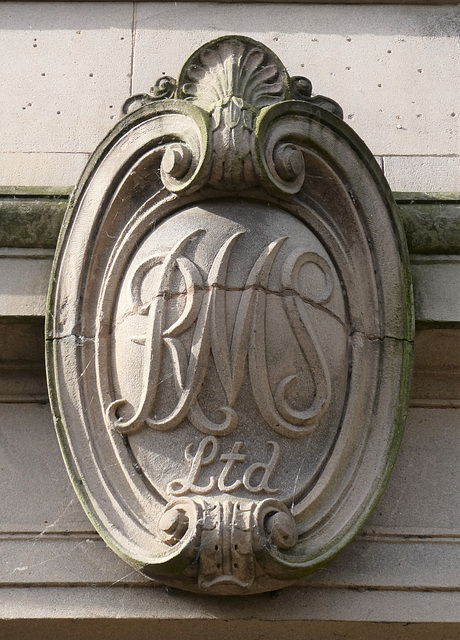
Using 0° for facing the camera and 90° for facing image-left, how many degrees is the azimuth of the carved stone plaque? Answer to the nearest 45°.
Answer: approximately 0°
